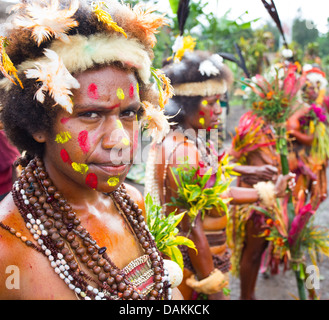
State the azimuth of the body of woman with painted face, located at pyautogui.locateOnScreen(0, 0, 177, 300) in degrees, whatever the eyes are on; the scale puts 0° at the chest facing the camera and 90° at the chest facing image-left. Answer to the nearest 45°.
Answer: approximately 315°

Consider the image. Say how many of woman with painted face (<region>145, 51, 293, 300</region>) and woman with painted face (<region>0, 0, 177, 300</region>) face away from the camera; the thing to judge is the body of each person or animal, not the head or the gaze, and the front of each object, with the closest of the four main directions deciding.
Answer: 0

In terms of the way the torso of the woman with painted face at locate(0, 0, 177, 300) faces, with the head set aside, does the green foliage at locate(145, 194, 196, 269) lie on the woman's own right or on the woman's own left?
on the woman's own left
